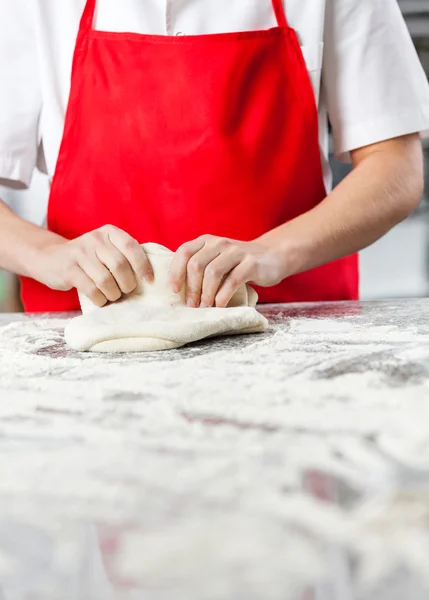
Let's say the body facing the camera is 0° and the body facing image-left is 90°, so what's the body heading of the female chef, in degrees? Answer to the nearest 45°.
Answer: approximately 0°
